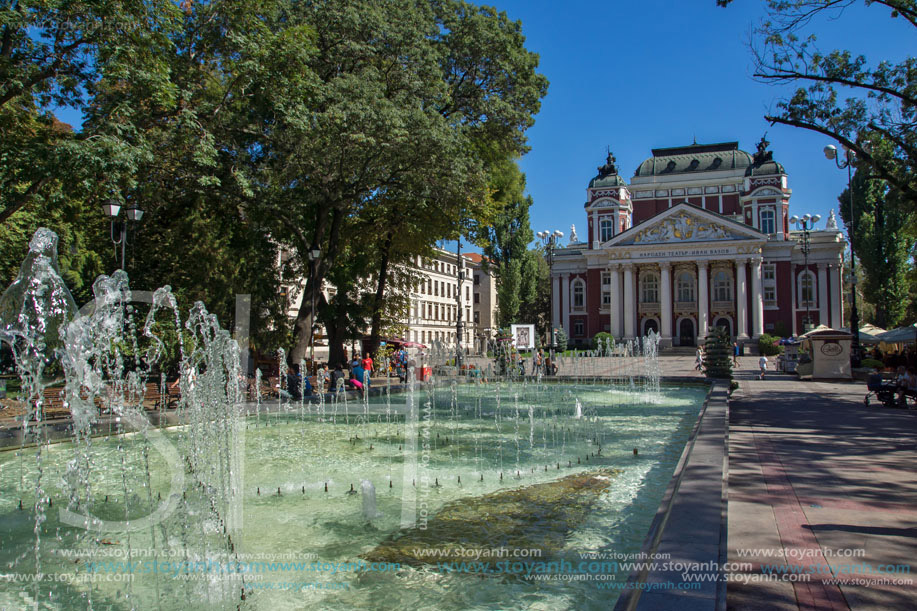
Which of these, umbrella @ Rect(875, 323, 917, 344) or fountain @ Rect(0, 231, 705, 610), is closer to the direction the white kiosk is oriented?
the fountain
